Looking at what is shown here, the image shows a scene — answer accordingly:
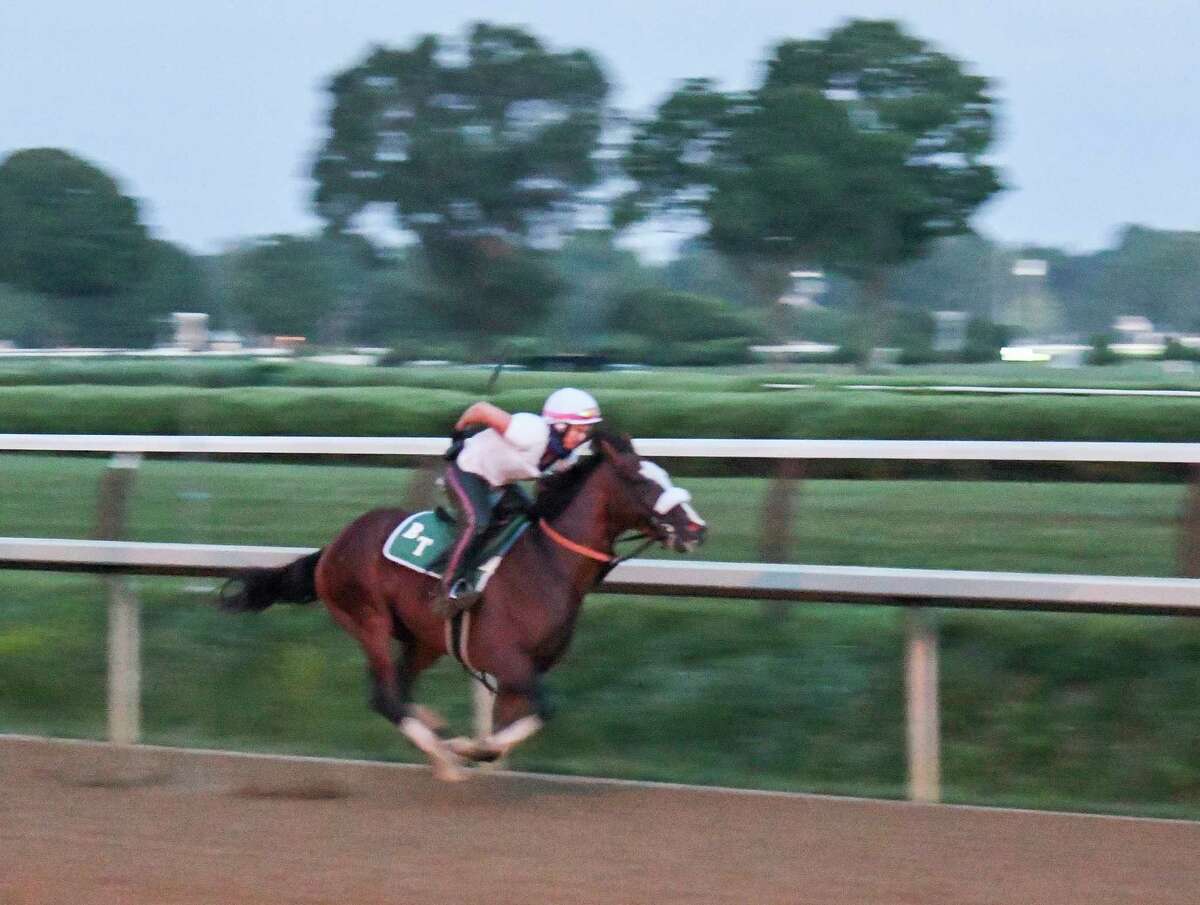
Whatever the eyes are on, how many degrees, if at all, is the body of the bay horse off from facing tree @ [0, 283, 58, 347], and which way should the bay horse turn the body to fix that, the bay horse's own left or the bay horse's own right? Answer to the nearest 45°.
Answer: approximately 135° to the bay horse's own left

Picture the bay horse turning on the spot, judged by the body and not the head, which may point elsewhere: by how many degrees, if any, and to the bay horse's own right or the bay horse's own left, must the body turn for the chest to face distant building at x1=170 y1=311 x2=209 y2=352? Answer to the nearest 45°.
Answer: approximately 90° to the bay horse's own left

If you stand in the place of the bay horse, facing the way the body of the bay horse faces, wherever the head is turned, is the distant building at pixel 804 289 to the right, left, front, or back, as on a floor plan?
left

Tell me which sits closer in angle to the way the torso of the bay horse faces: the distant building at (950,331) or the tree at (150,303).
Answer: the distant building

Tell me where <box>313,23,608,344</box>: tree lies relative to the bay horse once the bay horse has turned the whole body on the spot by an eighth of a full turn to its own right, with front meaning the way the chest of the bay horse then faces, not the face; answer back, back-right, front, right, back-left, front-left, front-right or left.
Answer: back-left

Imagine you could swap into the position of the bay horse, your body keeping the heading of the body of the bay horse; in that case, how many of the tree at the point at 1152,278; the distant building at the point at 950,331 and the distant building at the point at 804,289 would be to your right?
0

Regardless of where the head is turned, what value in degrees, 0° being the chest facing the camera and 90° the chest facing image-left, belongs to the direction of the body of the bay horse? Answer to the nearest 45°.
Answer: approximately 270°

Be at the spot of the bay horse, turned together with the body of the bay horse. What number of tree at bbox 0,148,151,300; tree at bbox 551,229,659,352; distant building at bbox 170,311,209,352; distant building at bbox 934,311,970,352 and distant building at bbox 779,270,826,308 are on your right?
0

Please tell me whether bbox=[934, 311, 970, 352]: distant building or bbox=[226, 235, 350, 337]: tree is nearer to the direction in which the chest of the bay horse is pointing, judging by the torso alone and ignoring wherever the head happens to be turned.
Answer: the distant building

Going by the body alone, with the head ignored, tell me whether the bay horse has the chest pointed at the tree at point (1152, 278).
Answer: no

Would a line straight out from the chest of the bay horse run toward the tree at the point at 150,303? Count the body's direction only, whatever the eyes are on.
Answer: no

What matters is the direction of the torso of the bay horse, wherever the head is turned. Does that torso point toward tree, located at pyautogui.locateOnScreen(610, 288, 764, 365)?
no

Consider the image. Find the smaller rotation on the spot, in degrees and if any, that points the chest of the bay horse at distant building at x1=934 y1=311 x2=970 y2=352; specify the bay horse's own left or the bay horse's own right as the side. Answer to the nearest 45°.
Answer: approximately 45° to the bay horse's own left

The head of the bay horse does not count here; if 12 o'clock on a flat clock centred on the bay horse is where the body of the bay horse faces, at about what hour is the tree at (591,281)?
The tree is roughly at 9 o'clock from the bay horse.

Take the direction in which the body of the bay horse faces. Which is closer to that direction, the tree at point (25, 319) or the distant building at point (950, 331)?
the distant building

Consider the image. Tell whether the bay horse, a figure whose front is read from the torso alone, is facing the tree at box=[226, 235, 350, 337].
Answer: no
